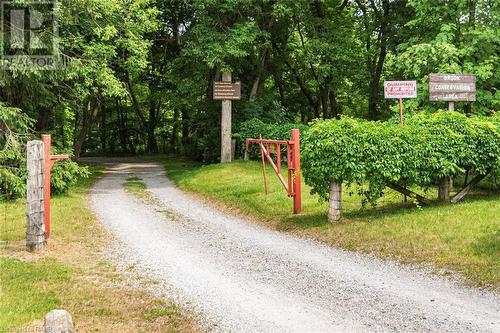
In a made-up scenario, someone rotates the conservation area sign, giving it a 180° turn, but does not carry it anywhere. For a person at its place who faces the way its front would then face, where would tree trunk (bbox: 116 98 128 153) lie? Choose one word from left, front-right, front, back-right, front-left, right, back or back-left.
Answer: front-left

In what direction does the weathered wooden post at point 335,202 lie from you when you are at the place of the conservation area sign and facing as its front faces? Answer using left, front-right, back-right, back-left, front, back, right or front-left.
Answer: front-right

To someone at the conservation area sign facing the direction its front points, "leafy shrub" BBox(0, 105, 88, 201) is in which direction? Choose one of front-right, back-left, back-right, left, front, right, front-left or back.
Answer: right

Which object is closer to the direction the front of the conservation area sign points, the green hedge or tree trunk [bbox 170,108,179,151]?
the green hedge

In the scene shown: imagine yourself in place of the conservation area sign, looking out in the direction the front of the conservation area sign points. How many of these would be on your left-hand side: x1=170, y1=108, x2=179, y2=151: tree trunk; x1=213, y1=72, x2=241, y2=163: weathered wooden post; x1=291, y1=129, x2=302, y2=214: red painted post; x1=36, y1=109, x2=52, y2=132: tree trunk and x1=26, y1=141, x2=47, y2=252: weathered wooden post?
0

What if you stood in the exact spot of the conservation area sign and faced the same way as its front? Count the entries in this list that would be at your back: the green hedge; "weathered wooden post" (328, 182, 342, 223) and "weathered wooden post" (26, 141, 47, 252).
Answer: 0

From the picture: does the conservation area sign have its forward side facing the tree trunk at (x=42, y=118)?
no

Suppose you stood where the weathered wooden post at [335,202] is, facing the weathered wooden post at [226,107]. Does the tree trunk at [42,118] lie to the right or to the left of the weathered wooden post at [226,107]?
left

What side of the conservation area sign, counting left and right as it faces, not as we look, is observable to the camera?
front

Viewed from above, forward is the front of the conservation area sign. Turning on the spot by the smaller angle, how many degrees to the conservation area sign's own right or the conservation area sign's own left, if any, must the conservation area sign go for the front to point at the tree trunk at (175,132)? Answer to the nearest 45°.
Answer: approximately 135° to the conservation area sign's own right

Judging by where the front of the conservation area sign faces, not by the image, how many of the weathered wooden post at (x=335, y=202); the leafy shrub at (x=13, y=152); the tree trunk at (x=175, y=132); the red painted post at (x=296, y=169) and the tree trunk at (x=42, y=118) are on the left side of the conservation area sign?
0

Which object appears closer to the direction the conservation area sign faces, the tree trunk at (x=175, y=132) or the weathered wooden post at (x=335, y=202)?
the weathered wooden post

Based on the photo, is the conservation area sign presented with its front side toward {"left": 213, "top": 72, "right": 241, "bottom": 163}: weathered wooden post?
no

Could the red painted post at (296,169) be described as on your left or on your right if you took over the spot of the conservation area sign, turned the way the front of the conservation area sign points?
on your right

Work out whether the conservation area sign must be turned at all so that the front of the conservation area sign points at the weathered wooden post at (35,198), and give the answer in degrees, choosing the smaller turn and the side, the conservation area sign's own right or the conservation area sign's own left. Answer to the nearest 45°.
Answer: approximately 45° to the conservation area sign's own right
